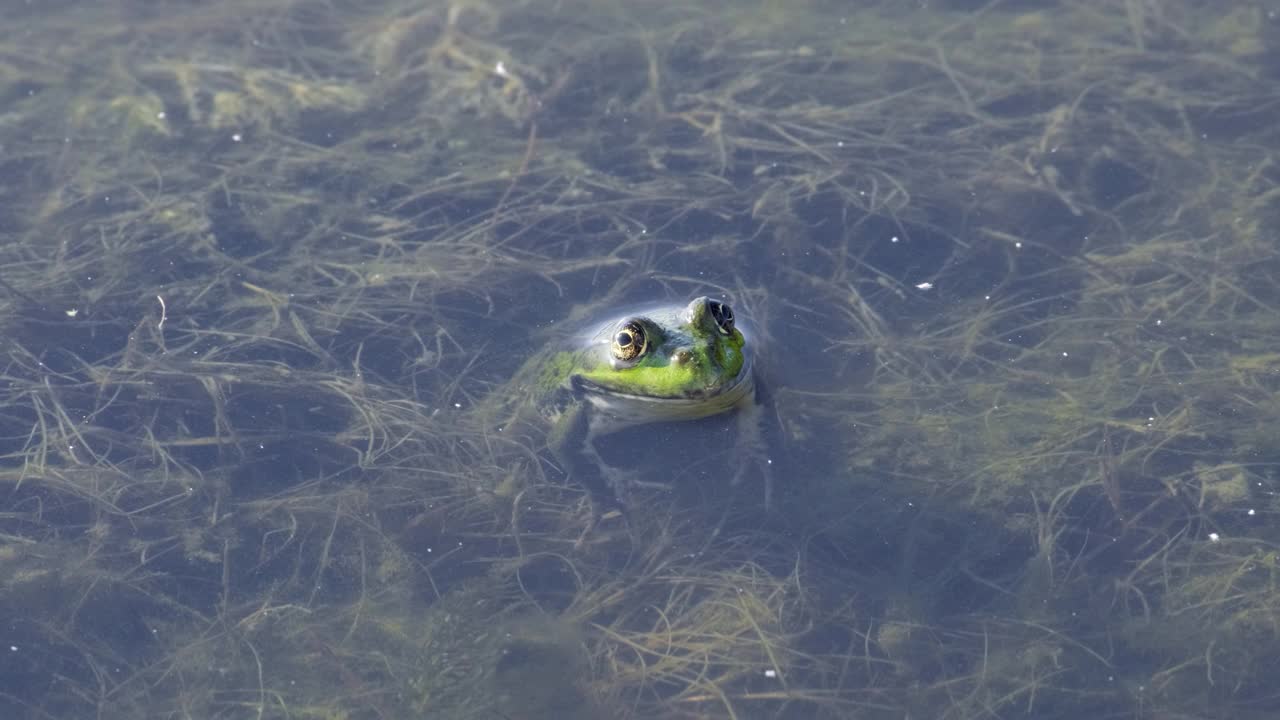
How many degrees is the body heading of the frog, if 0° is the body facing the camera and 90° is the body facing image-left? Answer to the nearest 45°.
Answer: approximately 315°
